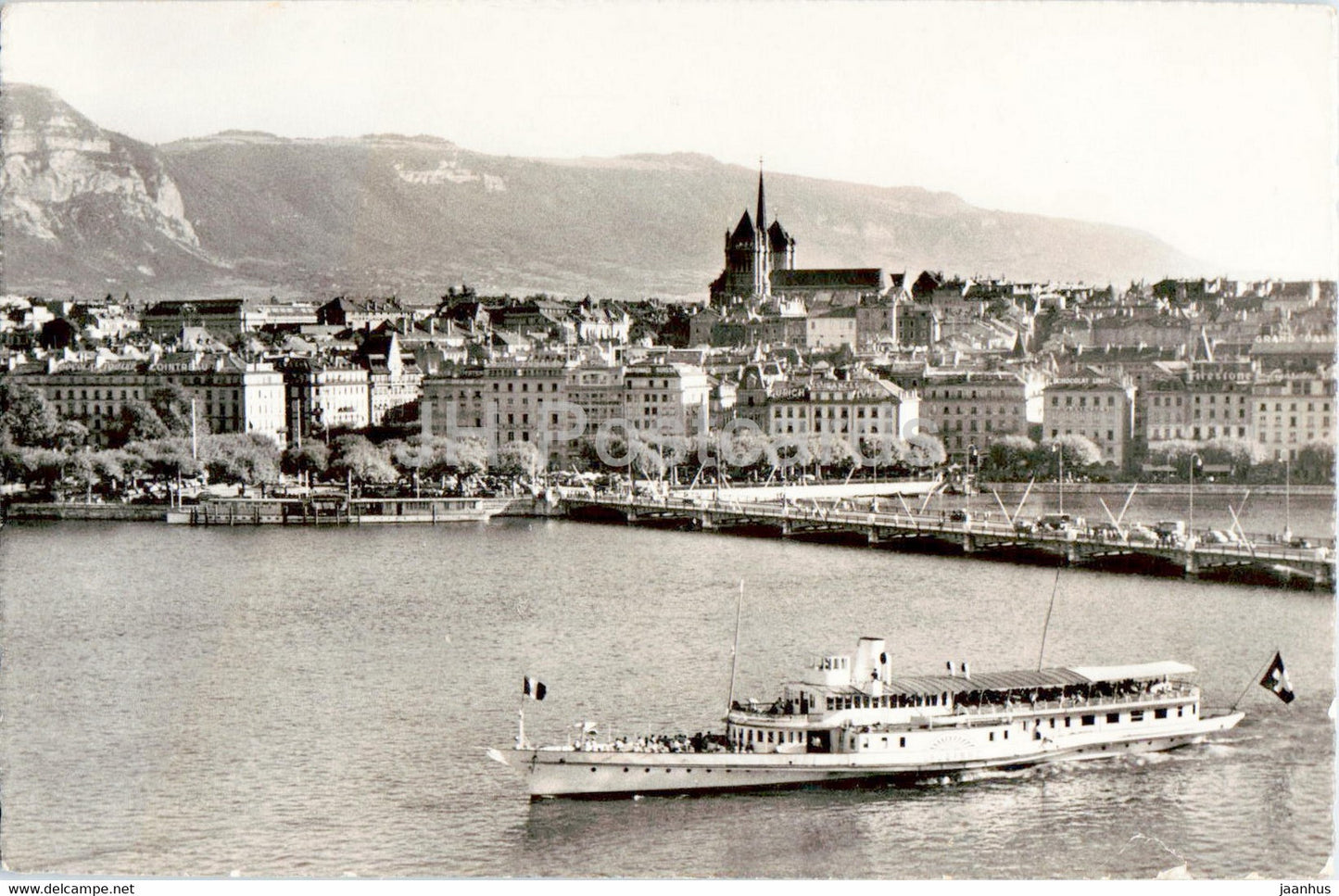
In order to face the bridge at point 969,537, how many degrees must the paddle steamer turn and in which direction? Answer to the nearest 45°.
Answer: approximately 135° to its right

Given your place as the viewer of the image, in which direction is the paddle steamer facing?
facing the viewer and to the left of the viewer

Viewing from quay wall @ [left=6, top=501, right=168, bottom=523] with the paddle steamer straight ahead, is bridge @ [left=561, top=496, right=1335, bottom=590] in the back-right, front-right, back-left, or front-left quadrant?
front-left

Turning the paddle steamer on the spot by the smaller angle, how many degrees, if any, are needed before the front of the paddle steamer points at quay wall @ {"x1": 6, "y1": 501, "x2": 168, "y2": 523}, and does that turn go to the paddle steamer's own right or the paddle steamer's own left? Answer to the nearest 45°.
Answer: approximately 90° to the paddle steamer's own right

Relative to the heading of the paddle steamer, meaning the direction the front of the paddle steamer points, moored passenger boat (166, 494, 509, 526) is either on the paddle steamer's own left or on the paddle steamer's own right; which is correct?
on the paddle steamer's own right

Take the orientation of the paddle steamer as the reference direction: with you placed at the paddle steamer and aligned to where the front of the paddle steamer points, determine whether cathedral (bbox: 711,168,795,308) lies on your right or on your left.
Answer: on your right

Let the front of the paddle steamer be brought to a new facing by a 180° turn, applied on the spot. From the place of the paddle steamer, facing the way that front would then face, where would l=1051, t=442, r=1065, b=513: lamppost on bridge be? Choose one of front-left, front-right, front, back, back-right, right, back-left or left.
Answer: front-left

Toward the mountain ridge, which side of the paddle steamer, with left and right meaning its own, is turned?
right
